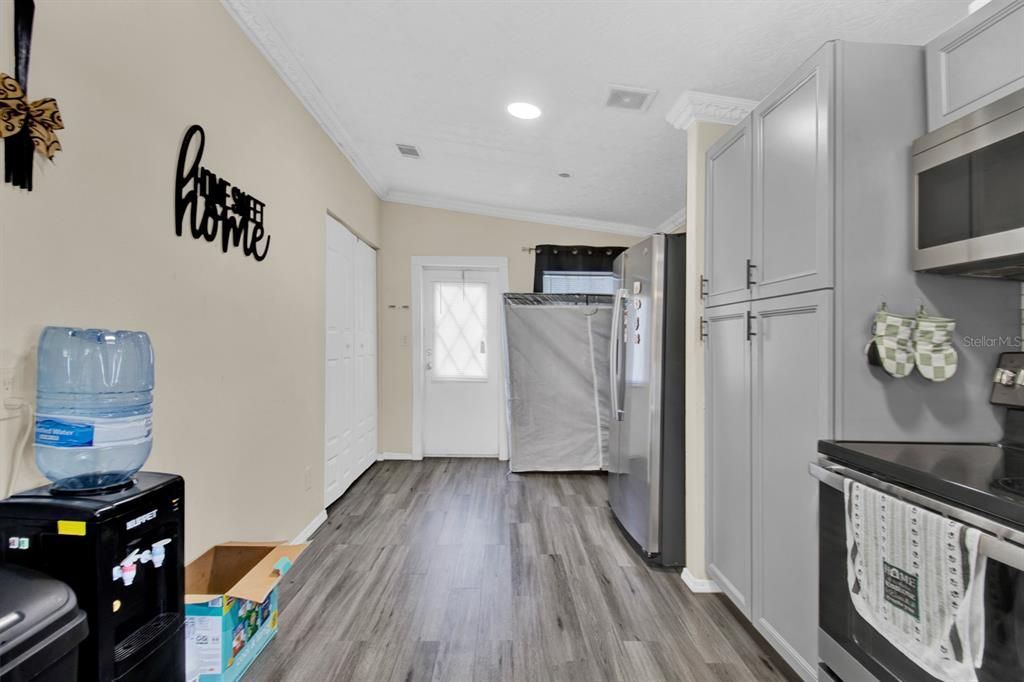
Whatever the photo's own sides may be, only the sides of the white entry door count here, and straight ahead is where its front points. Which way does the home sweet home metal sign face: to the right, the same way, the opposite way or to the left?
to the left

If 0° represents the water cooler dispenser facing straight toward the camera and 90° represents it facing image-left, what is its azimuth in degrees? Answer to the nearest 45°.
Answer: approximately 315°

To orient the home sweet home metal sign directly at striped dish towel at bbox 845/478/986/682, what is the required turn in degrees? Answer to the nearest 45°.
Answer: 0° — it already faces it

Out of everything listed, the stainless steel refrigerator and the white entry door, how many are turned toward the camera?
1

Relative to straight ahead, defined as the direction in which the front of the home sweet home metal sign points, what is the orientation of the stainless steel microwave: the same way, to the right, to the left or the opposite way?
the opposite way

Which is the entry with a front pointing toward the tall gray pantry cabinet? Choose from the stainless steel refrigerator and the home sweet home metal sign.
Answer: the home sweet home metal sign

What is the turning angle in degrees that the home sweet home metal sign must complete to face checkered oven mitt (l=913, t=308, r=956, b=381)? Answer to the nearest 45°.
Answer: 0° — it already faces it

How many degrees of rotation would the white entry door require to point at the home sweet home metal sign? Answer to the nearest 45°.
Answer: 0° — it already faces it

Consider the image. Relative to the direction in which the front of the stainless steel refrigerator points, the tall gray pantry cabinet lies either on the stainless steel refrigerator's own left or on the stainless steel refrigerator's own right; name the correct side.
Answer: on the stainless steel refrigerator's own left

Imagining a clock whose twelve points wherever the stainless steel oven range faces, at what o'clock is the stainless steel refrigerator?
The stainless steel refrigerator is roughly at 3 o'clock from the stainless steel oven range.

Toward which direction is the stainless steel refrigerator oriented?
to the viewer's left

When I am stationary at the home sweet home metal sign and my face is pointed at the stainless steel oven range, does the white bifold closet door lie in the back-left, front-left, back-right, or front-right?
back-left

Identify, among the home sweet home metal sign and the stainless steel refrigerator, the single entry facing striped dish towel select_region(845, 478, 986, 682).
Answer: the home sweet home metal sign
